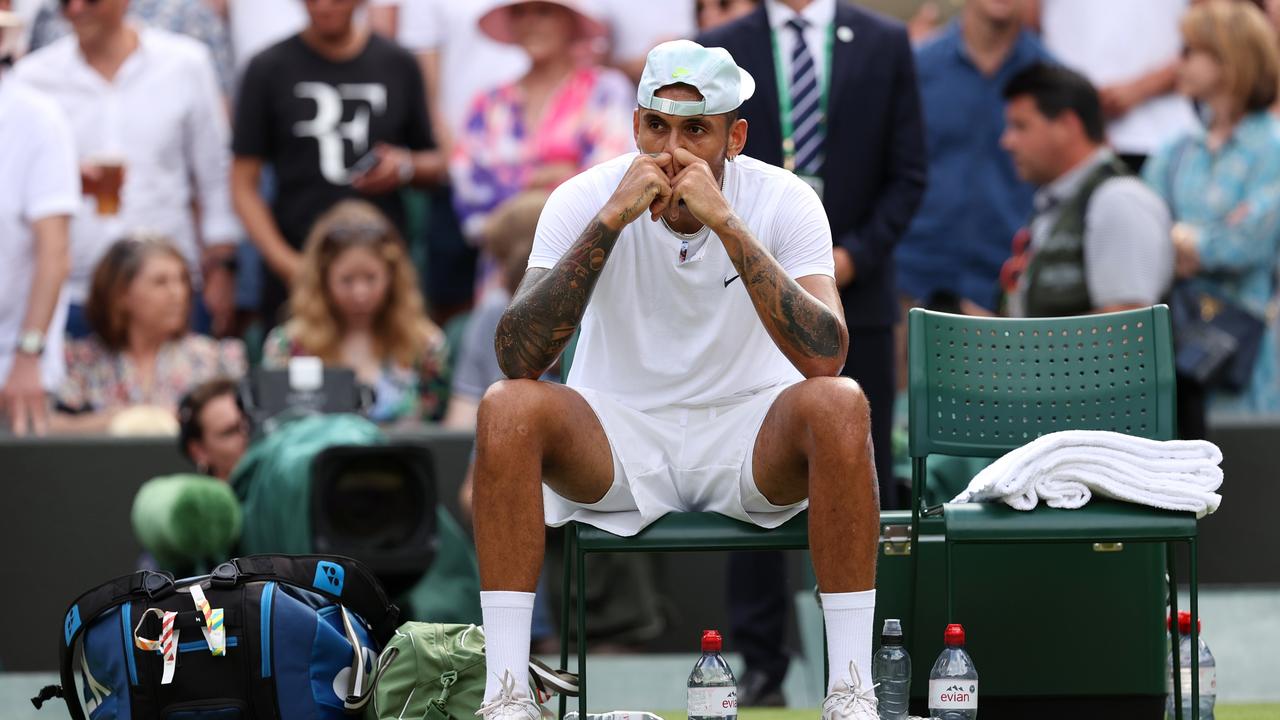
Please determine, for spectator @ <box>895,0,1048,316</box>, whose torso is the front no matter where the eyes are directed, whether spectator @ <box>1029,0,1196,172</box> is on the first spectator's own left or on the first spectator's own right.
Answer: on the first spectator's own left

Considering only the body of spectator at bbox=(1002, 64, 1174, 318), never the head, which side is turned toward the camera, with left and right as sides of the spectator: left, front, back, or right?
left

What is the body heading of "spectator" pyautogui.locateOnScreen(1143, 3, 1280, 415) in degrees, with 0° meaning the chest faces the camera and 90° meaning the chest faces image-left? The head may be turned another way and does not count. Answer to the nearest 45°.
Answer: approximately 45°

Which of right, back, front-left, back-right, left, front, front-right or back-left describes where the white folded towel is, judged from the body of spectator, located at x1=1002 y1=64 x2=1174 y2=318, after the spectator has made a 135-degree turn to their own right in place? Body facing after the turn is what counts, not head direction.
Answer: back-right

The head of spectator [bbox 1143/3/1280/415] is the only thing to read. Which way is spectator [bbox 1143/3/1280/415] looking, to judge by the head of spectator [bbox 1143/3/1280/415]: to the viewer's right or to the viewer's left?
to the viewer's left

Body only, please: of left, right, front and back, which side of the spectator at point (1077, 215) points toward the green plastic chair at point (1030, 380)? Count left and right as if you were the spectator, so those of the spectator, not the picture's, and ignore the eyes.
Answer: left

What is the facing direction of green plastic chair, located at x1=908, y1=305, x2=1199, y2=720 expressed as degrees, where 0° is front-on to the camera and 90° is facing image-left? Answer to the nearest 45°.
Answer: approximately 0°

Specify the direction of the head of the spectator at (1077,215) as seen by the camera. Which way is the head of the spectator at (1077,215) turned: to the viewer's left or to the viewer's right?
to the viewer's left
